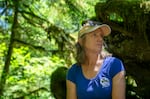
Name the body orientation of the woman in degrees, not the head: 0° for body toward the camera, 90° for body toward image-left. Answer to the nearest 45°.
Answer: approximately 0°

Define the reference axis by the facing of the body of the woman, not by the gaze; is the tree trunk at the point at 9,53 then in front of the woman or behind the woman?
behind
